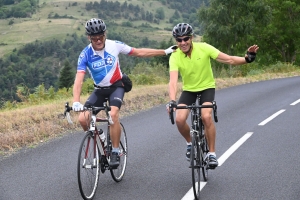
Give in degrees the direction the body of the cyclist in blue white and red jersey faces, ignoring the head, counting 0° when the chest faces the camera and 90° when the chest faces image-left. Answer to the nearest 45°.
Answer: approximately 0°

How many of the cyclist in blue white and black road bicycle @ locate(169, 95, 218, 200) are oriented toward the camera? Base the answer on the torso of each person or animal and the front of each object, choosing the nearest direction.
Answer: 2

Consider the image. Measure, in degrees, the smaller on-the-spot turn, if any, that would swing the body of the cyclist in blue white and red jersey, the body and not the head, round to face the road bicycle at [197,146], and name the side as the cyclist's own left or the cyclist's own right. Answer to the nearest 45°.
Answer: approximately 45° to the cyclist's own left

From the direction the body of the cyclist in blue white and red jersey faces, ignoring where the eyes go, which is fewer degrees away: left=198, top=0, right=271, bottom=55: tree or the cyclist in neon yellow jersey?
the cyclist in neon yellow jersey

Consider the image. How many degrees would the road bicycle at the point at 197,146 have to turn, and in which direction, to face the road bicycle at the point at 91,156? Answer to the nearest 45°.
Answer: approximately 90° to its right

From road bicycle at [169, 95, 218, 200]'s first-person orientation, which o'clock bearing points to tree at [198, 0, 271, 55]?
The tree is roughly at 6 o'clock from the road bicycle.

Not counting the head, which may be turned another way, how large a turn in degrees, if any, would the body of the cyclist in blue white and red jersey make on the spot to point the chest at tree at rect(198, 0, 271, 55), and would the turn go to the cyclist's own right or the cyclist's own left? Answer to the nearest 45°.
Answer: approximately 180°

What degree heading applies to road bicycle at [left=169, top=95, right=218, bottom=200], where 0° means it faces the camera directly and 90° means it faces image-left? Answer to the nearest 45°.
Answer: approximately 0°
